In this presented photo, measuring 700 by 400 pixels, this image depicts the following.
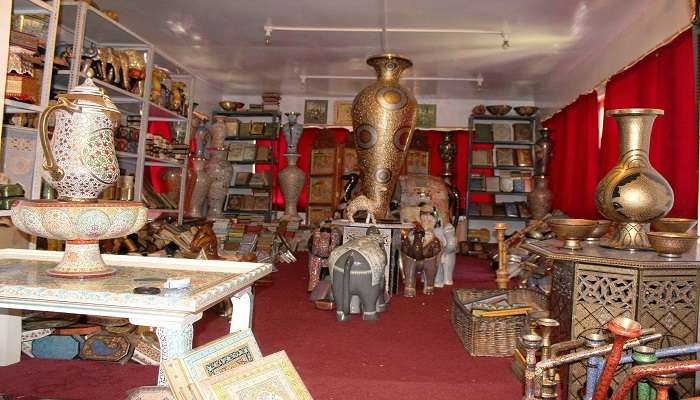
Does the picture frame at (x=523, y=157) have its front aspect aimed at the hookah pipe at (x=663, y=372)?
yes

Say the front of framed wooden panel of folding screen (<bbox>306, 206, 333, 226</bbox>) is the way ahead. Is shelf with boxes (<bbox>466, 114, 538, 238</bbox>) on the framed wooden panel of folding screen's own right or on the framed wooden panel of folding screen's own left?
on the framed wooden panel of folding screen's own left

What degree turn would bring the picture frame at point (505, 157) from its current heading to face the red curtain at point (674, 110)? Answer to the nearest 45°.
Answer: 0° — it already faces it

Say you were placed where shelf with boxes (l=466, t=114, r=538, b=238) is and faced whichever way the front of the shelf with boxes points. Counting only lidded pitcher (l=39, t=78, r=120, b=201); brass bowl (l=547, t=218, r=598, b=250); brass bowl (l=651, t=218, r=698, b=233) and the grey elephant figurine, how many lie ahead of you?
4

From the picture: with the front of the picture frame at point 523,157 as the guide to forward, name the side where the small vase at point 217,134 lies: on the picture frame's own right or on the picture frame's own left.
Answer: on the picture frame's own right

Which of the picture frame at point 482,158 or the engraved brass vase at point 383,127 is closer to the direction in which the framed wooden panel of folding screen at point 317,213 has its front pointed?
the engraved brass vase

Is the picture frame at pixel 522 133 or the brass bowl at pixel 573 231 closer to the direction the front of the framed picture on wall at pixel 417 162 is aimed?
the brass bowl
